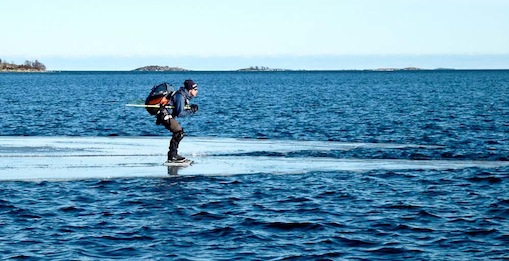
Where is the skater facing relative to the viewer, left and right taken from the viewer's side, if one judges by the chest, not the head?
facing to the right of the viewer
